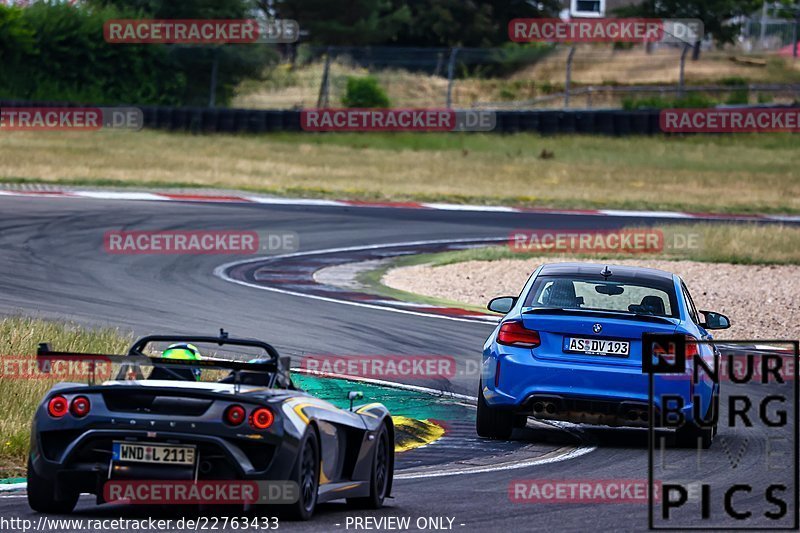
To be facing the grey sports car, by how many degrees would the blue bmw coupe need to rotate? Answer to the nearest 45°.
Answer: approximately 135° to its left

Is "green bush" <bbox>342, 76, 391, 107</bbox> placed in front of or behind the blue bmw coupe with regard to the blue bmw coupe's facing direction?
in front

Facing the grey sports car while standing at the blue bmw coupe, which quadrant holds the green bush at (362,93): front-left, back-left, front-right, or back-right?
back-right

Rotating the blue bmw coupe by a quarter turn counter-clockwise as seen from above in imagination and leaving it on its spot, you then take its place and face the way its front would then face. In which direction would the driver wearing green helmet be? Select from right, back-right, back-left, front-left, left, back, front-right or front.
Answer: front-left

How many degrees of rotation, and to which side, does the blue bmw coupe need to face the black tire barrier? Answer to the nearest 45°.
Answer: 0° — it already faces it

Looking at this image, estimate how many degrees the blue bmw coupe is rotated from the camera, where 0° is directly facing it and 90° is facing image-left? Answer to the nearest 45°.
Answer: approximately 180°
